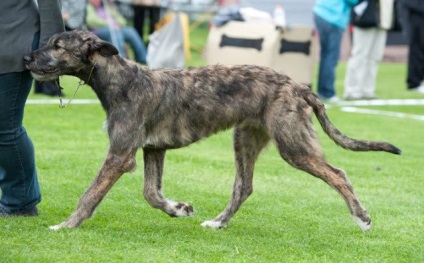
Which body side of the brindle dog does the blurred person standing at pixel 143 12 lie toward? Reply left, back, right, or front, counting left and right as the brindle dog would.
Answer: right

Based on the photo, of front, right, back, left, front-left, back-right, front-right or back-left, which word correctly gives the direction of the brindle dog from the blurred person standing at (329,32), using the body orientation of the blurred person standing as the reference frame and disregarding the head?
right

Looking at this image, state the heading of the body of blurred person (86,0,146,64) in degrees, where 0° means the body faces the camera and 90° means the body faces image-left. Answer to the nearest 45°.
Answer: approximately 315°

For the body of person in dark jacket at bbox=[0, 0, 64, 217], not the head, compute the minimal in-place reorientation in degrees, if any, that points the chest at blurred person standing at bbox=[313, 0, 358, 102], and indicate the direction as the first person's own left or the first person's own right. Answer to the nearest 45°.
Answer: approximately 135° to the first person's own right

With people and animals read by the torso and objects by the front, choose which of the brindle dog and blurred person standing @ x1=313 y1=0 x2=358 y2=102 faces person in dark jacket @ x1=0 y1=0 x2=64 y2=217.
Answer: the brindle dog

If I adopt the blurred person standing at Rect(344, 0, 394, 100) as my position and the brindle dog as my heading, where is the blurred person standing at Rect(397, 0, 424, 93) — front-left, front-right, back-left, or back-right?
back-left

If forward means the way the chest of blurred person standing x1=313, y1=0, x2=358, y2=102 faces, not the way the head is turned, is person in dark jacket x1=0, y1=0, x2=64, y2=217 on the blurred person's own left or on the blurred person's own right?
on the blurred person's own right

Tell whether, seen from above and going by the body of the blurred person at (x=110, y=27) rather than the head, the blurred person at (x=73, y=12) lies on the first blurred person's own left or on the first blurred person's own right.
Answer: on the first blurred person's own right

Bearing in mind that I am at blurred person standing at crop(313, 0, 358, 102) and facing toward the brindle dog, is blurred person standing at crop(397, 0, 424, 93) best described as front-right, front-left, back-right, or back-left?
back-left

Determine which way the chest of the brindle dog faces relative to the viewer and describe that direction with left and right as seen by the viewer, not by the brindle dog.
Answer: facing to the left of the viewer

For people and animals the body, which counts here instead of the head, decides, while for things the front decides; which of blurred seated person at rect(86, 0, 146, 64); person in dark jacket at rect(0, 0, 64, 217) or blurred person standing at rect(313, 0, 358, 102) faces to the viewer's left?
the person in dark jacket

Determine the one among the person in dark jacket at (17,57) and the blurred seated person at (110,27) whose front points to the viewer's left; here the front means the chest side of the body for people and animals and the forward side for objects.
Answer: the person in dark jacket

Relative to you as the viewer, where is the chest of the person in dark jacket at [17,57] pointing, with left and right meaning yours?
facing to the left of the viewer
